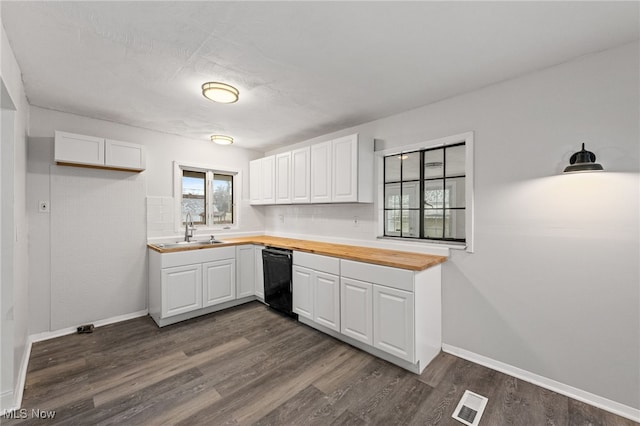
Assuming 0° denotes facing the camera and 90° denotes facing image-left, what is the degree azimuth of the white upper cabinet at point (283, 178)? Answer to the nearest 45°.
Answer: approximately 45°

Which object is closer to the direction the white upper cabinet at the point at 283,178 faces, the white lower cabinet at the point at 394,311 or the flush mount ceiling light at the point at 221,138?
the flush mount ceiling light

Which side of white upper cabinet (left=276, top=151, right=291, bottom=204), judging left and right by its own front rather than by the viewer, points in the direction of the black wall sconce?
left

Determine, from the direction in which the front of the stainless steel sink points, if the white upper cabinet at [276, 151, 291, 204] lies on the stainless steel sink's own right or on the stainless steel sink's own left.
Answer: on the stainless steel sink's own left

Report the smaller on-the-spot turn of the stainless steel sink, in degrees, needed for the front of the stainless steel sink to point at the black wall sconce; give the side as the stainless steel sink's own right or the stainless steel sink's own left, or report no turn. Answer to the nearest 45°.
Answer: approximately 45° to the stainless steel sink's own left

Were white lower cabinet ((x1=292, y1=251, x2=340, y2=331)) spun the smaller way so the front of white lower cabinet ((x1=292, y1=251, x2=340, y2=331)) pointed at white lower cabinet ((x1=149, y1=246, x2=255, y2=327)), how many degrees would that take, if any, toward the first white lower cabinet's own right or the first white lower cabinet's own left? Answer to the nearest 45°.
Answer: approximately 45° to the first white lower cabinet's own right
